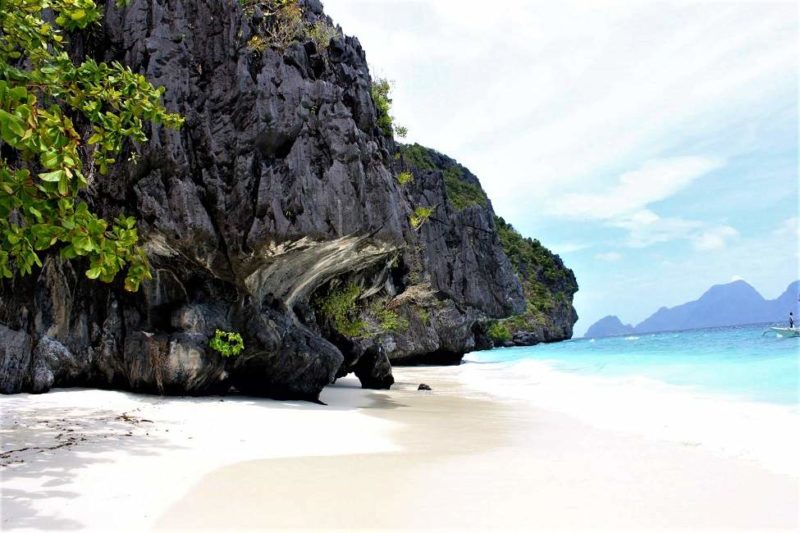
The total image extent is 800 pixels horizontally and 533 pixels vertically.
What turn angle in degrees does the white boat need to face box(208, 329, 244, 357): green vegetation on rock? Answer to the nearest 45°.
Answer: approximately 90° to its left

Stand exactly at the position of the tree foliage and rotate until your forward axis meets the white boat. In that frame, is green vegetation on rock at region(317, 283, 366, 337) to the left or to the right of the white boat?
left

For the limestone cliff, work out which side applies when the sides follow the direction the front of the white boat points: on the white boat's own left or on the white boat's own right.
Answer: on the white boat's own left

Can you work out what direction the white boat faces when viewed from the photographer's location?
facing to the left of the viewer

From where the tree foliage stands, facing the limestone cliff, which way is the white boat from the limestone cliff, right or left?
right

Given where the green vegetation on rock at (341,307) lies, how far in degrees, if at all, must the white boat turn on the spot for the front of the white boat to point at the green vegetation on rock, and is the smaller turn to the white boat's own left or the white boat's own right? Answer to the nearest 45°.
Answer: approximately 90° to the white boat's own left
